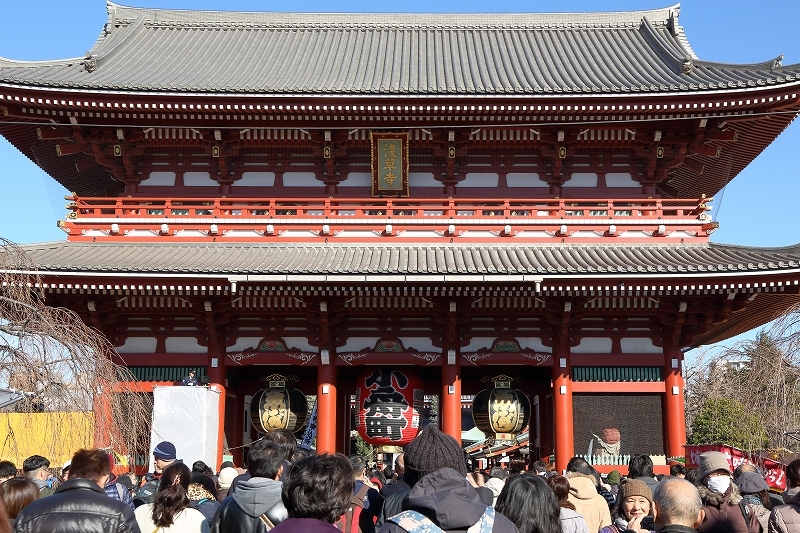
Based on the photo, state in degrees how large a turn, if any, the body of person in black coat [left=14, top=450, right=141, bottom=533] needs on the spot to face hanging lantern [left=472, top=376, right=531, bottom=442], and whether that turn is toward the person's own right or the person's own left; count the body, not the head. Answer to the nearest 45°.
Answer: approximately 45° to the person's own right

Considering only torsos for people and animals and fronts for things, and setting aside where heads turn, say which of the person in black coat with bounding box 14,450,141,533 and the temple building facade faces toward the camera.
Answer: the temple building facade

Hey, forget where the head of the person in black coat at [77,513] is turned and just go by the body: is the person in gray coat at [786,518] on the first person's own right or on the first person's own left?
on the first person's own right

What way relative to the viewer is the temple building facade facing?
toward the camera

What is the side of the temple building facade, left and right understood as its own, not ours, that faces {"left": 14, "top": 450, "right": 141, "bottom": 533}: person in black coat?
front

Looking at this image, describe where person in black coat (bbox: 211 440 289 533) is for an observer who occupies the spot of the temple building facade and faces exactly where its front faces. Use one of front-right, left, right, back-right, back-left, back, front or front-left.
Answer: front

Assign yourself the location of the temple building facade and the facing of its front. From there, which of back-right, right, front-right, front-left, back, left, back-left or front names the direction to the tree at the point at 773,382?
left

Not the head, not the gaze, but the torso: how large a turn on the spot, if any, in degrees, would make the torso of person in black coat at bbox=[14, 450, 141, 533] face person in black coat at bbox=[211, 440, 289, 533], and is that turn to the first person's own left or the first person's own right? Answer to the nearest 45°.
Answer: approximately 90° to the first person's own right

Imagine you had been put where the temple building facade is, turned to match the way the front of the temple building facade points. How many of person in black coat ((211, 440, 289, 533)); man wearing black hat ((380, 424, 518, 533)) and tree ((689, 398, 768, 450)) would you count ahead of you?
2

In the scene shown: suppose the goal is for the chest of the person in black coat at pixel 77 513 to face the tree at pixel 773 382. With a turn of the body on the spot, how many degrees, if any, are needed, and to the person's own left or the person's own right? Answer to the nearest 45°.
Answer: approximately 45° to the person's own right

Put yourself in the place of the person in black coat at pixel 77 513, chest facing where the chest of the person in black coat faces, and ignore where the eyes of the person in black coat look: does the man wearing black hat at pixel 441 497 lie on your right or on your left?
on your right

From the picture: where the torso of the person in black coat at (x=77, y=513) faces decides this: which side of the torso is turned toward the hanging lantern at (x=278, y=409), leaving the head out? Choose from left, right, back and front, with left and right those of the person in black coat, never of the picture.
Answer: front

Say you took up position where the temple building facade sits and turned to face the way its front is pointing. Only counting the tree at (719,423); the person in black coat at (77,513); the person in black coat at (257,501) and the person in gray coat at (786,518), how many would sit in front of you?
3

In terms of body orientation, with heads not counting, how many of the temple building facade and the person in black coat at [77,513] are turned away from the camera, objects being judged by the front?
1

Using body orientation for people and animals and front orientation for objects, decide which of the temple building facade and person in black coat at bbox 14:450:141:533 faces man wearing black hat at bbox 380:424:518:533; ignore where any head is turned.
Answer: the temple building facade

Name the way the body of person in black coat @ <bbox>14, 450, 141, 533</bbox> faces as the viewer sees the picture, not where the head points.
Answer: away from the camera

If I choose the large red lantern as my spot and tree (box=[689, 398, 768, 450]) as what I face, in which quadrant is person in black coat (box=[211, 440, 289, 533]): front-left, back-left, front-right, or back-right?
back-right

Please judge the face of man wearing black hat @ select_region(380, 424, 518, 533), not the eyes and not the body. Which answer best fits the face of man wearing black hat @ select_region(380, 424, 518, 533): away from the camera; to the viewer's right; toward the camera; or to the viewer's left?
away from the camera

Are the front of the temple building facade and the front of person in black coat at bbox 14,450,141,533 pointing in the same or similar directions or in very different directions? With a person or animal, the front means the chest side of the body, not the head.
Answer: very different directions
